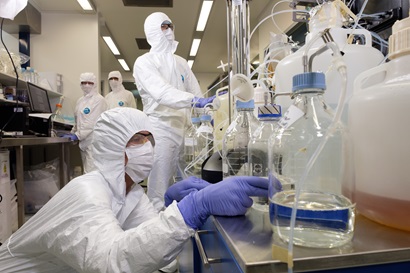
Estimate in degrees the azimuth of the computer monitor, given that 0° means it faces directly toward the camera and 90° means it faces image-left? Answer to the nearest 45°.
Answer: approximately 315°

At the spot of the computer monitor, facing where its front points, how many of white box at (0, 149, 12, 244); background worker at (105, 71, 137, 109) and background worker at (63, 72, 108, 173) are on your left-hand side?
2

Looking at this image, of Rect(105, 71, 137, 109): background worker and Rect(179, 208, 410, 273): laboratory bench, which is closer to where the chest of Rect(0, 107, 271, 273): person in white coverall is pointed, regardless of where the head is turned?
the laboratory bench

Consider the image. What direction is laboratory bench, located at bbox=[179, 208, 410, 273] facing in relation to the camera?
to the viewer's left

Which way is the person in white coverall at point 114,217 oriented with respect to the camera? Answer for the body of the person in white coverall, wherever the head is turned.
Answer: to the viewer's right

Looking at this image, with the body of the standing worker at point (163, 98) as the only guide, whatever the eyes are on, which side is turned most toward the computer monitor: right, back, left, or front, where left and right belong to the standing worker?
back

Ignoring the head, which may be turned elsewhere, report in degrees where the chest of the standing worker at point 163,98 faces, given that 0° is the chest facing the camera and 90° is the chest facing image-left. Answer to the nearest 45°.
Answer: approximately 315°

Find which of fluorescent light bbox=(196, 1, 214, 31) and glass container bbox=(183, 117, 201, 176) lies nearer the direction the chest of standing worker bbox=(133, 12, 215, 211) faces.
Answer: the glass container

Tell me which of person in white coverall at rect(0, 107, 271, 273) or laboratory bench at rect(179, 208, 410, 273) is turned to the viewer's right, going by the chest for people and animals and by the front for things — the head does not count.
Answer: the person in white coverall

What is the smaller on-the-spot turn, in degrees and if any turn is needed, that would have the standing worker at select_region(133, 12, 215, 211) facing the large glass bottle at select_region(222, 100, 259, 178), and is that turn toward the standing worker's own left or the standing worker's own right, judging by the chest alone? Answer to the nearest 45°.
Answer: approximately 45° to the standing worker's own right

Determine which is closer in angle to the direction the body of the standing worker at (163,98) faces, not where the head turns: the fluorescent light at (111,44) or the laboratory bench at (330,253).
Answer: the laboratory bench

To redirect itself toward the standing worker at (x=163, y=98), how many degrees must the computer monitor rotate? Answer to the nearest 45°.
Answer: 0° — it already faces them
